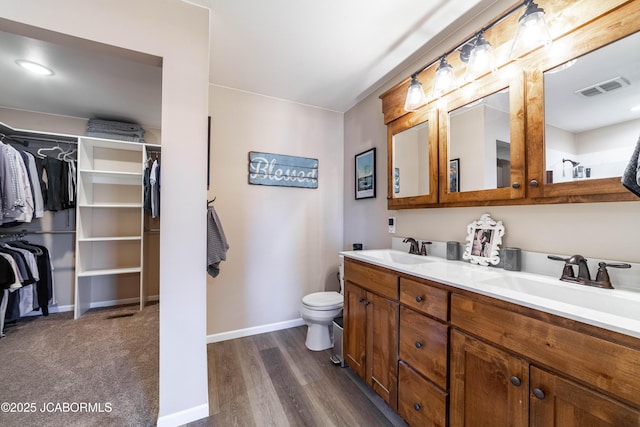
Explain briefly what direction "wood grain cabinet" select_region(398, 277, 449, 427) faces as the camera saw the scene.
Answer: facing the viewer and to the left of the viewer

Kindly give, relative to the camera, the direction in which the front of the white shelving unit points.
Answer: facing the viewer

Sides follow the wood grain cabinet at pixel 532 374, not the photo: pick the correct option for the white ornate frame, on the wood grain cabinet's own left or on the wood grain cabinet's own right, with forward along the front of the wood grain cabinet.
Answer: on the wood grain cabinet's own right

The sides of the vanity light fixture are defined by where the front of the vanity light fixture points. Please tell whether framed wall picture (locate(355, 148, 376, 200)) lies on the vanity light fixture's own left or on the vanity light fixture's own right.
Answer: on the vanity light fixture's own right

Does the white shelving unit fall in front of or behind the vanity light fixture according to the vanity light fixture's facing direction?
in front

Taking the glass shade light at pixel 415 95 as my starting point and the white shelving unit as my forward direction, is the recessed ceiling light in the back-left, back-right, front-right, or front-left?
front-left
